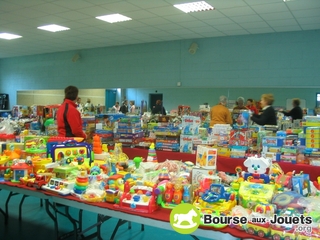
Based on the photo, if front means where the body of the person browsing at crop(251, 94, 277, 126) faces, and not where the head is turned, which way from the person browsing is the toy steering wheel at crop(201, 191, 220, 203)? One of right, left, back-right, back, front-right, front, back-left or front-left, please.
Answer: left

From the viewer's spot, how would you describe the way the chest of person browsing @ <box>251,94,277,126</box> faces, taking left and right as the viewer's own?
facing to the left of the viewer

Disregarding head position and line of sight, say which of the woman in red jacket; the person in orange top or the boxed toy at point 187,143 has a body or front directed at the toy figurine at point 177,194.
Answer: the boxed toy

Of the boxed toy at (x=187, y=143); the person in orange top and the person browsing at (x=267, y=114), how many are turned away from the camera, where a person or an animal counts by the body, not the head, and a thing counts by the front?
1

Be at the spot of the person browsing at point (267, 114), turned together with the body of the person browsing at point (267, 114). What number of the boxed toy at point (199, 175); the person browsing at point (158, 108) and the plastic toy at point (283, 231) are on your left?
2

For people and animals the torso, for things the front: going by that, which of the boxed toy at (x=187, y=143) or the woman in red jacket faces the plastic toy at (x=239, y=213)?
the boxed toy

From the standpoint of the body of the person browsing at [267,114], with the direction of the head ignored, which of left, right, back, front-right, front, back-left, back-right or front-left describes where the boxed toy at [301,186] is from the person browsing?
left

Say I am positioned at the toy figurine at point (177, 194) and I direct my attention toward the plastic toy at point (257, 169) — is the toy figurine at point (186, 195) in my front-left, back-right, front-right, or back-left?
front-right

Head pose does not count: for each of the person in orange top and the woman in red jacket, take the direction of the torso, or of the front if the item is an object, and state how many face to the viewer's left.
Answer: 0

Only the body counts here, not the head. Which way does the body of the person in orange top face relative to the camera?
away from the camera

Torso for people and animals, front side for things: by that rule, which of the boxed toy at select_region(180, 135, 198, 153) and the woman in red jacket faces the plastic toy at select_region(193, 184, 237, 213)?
the boxed toy

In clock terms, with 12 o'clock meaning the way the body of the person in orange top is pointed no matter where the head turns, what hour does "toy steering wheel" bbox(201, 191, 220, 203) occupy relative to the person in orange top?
The toy steering wheel is roughly at 6 o'clock from the person in orange top.

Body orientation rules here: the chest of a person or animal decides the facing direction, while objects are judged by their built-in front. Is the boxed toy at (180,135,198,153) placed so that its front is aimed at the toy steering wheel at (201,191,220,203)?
yes

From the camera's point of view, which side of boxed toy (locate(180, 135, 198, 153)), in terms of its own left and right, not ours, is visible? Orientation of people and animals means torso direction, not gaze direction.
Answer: front
